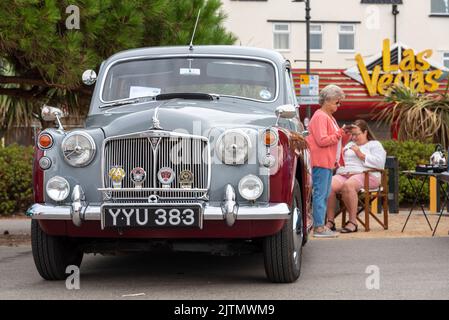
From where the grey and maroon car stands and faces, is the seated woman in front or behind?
behind

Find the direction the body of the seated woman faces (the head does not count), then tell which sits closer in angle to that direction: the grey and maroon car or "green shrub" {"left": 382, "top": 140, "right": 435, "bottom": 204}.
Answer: the grey and maroon car

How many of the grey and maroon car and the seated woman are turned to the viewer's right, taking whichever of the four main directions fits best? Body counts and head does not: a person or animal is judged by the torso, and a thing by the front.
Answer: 0

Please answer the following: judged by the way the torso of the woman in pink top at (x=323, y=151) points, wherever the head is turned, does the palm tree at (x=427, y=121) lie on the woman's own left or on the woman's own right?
on the woman's own left

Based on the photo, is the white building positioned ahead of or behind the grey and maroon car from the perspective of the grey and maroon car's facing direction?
behind

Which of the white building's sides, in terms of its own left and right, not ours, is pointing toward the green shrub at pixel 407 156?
front

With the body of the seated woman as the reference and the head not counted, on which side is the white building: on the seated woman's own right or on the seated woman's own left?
on the seated woman's own right

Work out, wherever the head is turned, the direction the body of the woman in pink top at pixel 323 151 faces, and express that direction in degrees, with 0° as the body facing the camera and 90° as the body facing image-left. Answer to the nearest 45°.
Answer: approximately 270°

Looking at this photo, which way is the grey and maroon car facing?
toward the camera

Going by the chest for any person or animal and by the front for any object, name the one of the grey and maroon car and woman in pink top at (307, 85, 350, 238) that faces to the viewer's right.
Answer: the woman in pink top

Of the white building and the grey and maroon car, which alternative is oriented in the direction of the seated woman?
the white building

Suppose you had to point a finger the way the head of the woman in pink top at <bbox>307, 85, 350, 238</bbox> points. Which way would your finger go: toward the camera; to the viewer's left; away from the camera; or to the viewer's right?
to the viewer's right

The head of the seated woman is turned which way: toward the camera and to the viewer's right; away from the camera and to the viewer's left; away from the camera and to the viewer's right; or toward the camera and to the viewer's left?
toward the camera and to the viewer's left

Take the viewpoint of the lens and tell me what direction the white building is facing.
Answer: facing the viewer

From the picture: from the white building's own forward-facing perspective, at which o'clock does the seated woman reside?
The seated woman is roughly at 12 o'clock from the white building.
